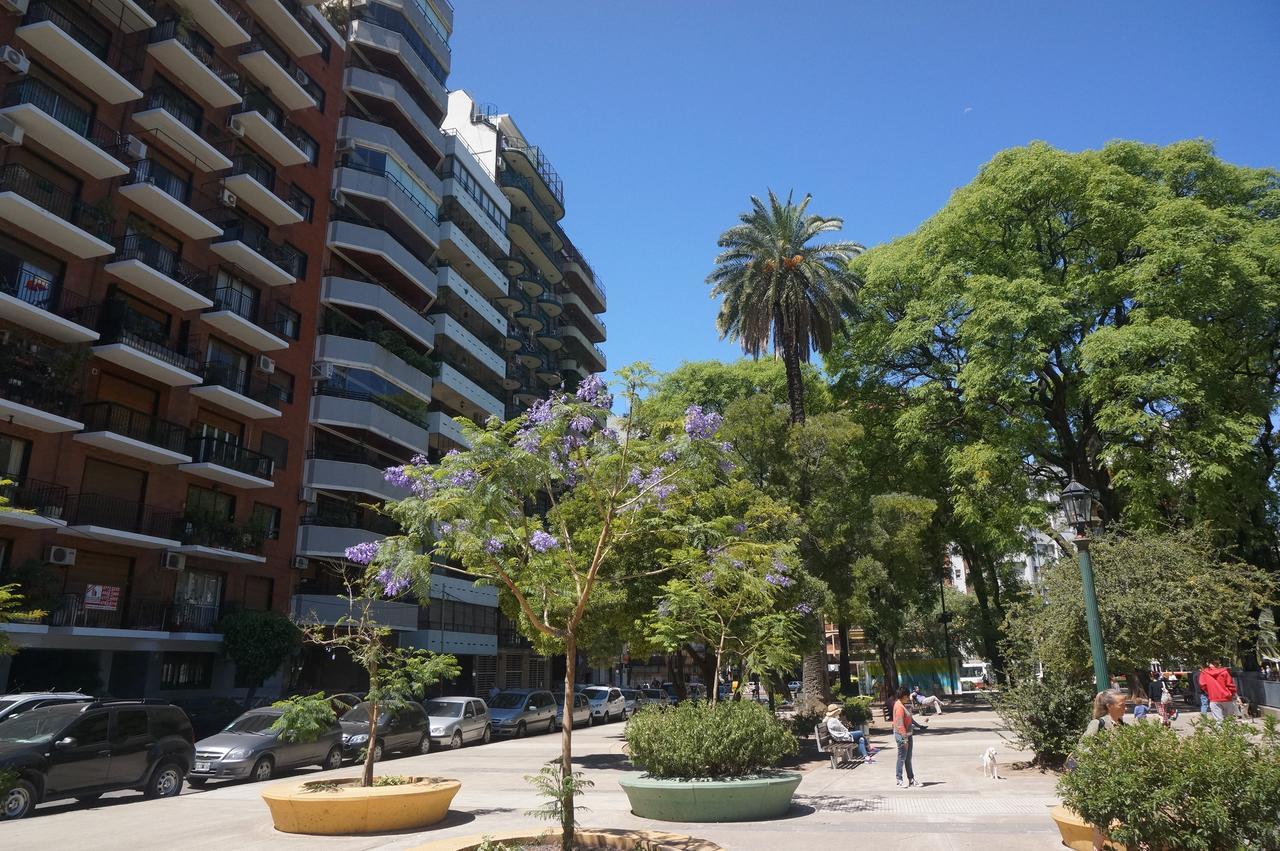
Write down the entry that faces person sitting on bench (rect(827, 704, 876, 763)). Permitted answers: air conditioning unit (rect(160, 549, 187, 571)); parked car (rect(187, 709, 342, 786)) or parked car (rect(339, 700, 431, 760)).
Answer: the air conditioning unit

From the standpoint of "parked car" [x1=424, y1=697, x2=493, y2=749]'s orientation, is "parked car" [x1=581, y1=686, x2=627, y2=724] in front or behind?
behind

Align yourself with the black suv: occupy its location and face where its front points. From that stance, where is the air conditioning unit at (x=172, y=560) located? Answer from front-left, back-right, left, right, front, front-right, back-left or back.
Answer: back-right

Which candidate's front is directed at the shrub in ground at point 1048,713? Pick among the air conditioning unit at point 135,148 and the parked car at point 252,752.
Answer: the air conditioning unit

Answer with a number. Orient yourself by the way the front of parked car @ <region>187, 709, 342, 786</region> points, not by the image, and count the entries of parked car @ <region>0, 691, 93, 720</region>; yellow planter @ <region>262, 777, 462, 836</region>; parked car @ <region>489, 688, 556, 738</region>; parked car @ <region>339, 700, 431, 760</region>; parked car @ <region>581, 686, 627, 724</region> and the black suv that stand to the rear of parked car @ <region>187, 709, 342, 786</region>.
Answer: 3

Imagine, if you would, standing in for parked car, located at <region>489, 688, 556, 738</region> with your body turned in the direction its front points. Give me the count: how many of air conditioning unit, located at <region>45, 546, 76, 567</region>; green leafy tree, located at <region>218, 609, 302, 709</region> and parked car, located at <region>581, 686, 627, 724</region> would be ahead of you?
2

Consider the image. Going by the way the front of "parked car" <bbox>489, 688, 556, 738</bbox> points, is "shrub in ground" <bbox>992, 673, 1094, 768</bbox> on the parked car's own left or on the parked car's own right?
on the parked car's own left

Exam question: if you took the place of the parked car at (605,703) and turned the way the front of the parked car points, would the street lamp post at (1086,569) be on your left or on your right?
on your left

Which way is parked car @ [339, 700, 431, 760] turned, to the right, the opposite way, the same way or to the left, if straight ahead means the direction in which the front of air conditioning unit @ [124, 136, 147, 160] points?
to the right

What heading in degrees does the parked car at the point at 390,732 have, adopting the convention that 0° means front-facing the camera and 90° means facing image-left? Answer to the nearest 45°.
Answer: approximately 45°

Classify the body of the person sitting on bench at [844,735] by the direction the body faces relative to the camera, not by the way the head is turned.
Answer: to the viewer's right

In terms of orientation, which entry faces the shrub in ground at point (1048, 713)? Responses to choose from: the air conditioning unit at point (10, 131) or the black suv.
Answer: the air conditioning unit

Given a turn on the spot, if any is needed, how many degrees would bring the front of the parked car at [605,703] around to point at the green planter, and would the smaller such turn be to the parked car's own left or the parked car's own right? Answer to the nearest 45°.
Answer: approximately 45° to the parked car's own left

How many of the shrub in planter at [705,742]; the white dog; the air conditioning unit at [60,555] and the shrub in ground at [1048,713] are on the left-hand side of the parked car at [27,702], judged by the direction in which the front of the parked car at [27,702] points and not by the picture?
3
